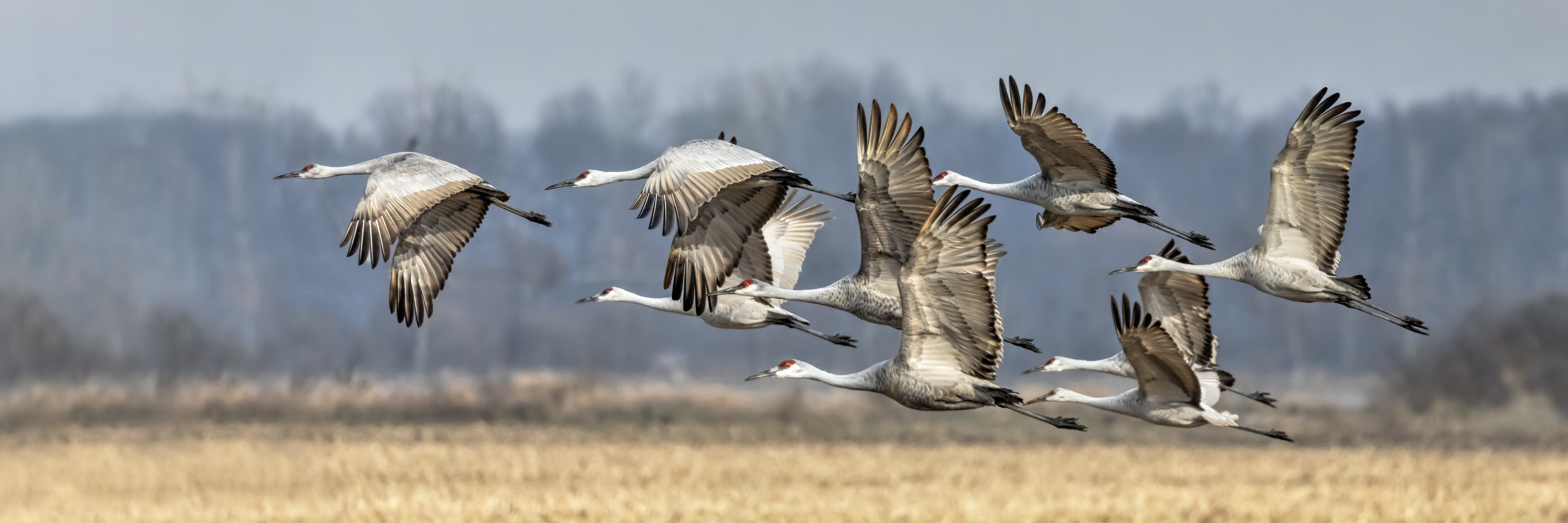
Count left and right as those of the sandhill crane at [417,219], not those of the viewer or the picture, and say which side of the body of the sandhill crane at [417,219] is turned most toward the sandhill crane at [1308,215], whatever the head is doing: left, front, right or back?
back

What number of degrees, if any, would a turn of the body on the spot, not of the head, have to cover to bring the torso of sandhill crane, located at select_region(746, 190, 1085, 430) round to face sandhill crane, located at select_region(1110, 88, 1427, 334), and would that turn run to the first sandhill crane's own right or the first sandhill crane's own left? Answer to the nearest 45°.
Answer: approximately 180°

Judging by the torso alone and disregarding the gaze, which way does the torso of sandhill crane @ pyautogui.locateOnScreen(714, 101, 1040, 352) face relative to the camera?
to the viewer's left

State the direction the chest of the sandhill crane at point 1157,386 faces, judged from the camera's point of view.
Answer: to the viewer's left

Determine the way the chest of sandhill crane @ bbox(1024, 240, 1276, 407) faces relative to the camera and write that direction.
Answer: to the viewer's left

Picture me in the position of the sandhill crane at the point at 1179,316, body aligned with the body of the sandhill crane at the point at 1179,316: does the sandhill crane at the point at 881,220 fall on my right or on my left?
on my left

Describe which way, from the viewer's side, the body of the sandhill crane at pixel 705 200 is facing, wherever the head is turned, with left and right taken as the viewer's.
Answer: facing to the left of the viewer

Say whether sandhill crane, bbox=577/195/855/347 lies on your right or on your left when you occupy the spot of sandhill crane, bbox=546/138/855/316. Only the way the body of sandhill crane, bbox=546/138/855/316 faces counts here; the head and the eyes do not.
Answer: on your right

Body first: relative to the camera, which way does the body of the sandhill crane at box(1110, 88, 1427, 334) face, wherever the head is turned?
to the viewer's left

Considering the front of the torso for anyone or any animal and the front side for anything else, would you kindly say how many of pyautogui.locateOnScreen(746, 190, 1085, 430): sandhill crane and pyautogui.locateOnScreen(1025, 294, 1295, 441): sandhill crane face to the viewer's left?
2

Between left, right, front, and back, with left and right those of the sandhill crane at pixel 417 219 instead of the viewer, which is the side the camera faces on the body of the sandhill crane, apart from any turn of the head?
left

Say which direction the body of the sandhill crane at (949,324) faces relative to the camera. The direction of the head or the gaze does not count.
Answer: to the viewer's left
